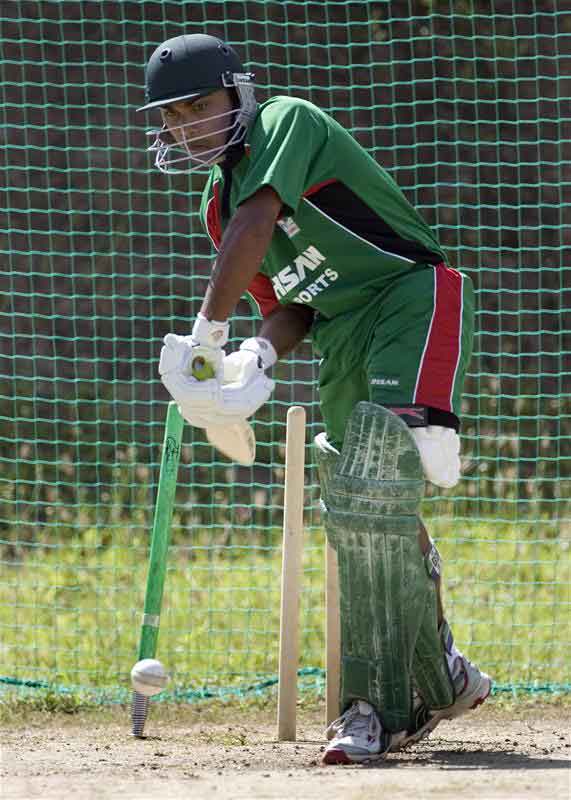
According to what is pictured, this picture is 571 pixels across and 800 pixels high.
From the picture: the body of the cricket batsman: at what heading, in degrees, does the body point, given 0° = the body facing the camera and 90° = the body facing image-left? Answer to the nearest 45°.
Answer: approximately 45°
